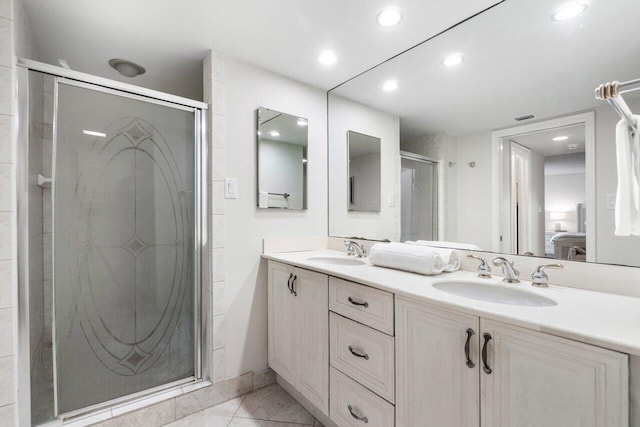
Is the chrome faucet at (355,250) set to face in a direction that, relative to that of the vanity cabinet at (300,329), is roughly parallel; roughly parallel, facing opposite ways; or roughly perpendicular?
roughly parallel

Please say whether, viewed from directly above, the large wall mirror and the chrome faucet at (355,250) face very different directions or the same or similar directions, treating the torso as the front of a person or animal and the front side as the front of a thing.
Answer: same or similar directions

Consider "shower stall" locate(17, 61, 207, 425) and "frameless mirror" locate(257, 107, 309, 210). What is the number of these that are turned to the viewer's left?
0

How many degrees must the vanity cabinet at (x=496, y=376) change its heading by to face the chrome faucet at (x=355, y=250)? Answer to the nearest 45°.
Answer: approximately 90° to its right

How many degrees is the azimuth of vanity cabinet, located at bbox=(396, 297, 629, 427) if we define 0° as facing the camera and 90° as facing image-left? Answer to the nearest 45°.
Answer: approximately 45°

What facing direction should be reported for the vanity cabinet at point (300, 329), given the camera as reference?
facing the viewer and to the left of the viewer

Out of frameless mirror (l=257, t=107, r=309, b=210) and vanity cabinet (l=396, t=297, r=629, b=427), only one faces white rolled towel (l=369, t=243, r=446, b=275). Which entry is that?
the frameless mirror

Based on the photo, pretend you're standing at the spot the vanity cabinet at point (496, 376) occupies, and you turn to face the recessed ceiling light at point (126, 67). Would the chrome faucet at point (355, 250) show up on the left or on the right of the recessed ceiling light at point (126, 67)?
right

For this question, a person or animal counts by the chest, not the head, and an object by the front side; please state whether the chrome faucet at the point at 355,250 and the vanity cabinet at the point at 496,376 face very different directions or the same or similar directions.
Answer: same or similar directions

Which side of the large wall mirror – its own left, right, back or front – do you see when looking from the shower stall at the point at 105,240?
front

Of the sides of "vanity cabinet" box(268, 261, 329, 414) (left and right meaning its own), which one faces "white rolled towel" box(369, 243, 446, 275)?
left

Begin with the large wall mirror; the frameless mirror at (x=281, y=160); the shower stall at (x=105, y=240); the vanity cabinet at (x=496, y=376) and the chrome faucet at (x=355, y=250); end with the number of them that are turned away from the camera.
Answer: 0
